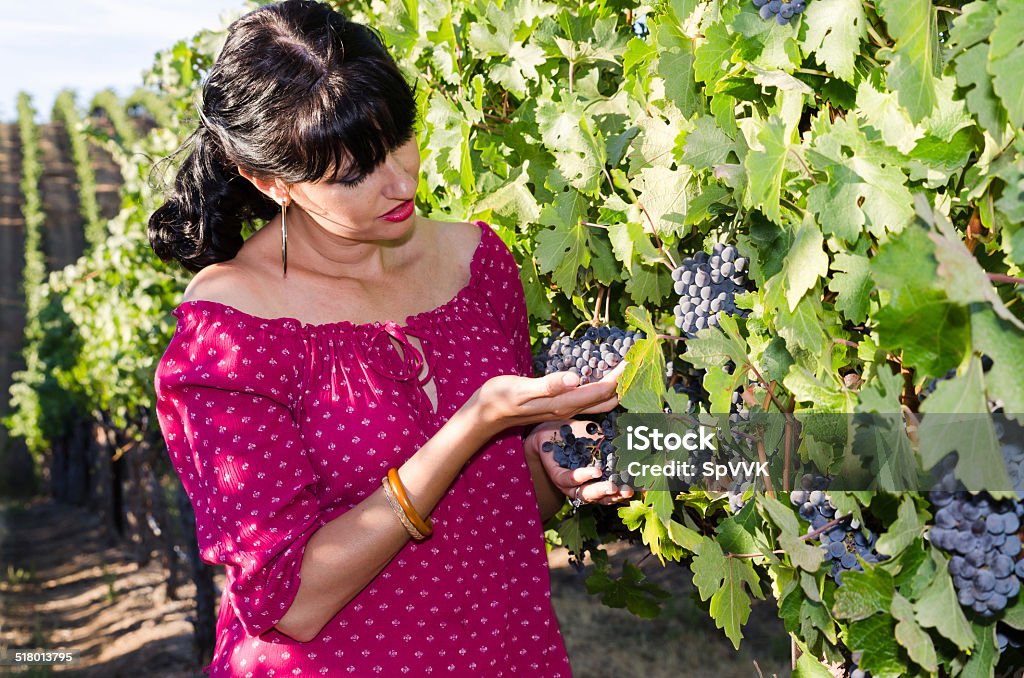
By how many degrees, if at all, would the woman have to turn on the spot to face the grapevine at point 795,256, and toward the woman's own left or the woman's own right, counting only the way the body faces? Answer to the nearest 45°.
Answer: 0° — they already face it

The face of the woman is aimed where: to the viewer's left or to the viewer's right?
to the viewer's right

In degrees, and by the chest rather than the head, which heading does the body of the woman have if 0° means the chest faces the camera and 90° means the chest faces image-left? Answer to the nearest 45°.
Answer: approximately 315°

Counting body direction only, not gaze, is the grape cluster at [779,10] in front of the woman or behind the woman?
in front
